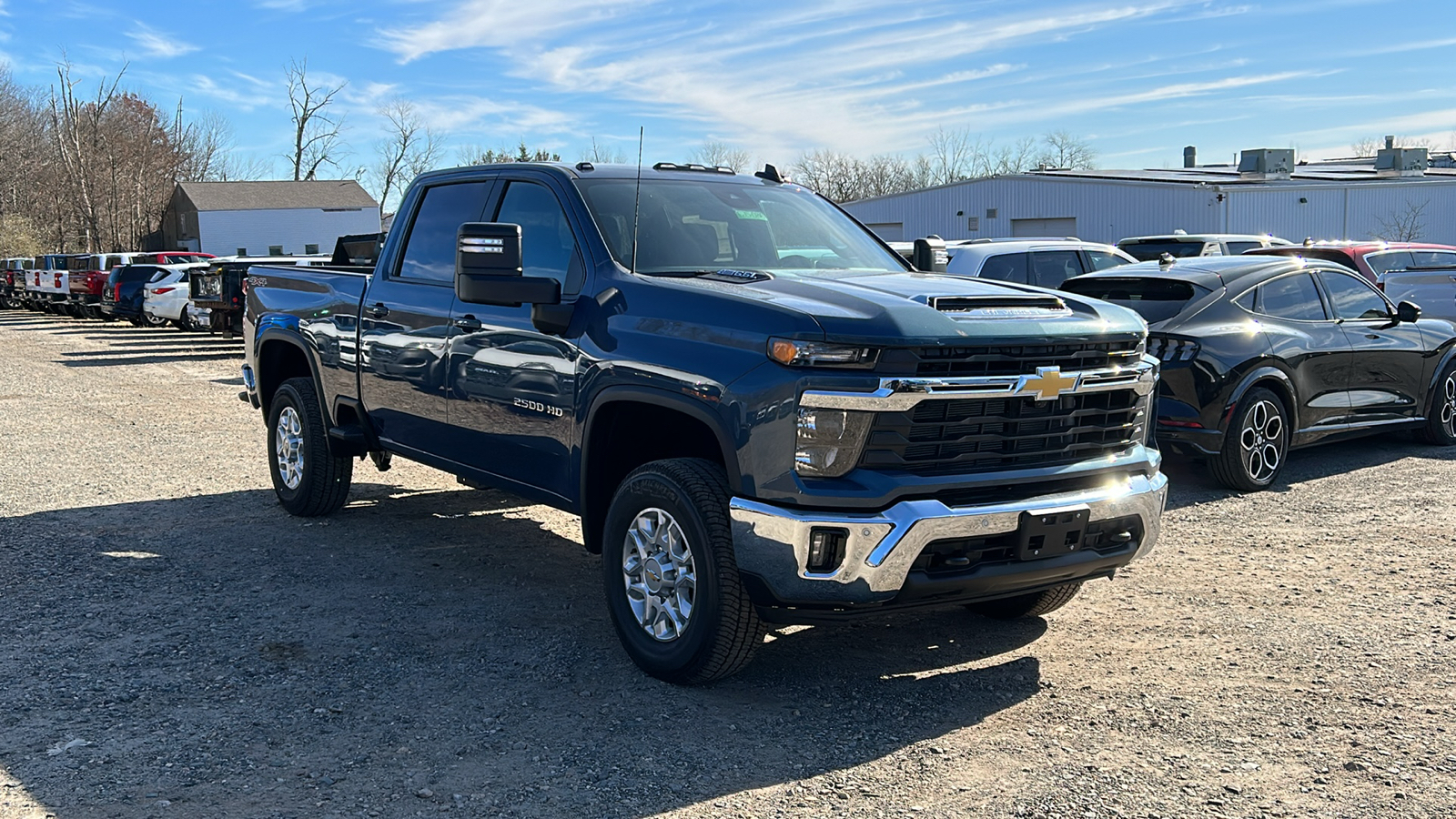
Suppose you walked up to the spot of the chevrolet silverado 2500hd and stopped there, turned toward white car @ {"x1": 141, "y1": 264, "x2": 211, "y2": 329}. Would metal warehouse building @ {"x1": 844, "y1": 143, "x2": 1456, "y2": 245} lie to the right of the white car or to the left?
right

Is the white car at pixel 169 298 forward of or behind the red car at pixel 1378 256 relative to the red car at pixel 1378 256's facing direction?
behind

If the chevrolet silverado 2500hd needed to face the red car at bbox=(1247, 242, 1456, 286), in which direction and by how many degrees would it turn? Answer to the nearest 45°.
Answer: approximately 90° to its left

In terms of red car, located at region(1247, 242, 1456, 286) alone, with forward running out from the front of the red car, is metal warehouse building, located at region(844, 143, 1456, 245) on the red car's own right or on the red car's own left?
on the red car's own left
